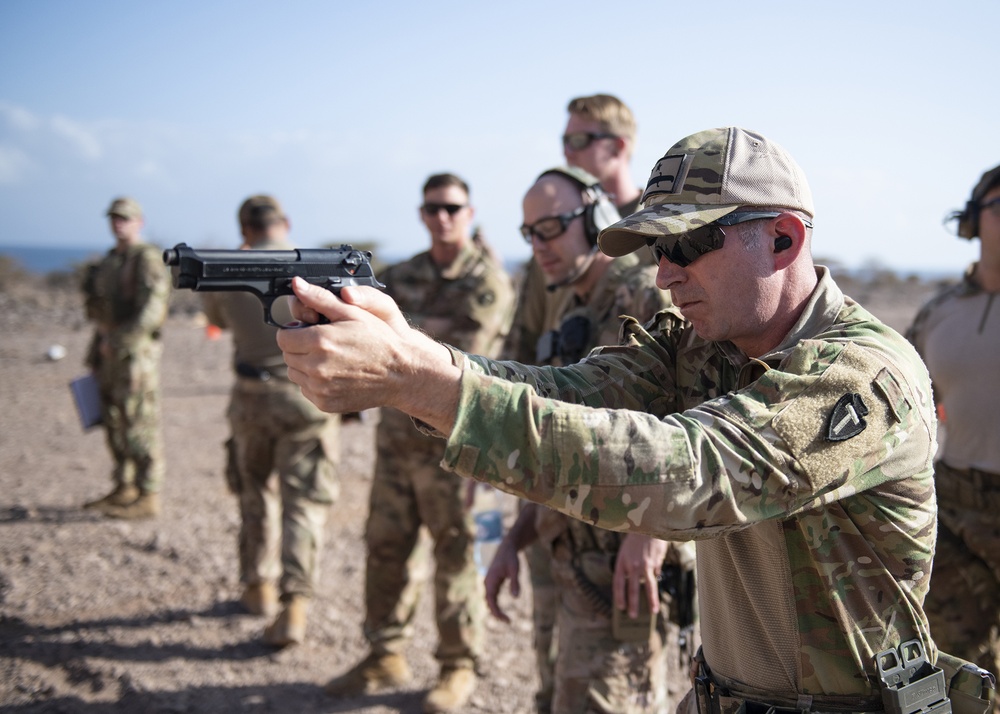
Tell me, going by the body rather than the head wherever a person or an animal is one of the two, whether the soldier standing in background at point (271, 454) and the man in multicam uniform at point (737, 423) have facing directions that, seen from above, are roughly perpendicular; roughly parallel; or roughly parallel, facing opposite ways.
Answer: roughly perpendicular

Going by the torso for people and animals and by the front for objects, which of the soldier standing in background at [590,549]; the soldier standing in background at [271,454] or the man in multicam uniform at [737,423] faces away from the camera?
the soldier standing in background at [271,454]

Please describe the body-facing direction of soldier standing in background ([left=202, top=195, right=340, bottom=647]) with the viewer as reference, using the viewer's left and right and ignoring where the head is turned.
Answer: facing away from the viewer

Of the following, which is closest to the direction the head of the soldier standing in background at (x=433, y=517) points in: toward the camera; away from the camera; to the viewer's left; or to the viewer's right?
toward the camera

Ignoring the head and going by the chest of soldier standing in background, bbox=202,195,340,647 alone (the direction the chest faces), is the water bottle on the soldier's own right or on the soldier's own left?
on the soldier's own right

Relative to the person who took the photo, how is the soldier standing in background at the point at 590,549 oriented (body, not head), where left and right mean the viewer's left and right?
facing the viewer and to the left of the viewer

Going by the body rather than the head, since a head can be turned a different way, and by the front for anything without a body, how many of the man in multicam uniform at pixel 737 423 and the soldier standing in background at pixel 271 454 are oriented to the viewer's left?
1

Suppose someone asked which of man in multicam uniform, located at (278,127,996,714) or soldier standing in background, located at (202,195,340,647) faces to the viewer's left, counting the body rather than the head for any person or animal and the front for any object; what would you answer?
the man in multicam uniform

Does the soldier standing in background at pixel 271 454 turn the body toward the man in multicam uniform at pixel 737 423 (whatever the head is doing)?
no

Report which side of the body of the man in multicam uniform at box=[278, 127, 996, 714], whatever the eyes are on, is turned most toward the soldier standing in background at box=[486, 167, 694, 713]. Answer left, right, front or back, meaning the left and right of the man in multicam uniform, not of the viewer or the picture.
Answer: right

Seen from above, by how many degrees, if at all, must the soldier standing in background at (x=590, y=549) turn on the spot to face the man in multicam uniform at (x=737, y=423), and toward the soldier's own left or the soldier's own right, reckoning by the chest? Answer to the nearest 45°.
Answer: approximately 45° to the soldier's own left

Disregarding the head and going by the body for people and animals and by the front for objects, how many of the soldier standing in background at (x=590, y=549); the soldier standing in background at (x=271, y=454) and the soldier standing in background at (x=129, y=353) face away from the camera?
1

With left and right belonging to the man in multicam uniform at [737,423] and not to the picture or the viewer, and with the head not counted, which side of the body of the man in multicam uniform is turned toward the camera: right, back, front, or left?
left

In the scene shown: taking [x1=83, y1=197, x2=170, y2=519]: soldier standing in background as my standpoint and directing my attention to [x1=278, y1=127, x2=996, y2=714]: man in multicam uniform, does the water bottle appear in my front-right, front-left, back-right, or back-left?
front-left
